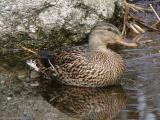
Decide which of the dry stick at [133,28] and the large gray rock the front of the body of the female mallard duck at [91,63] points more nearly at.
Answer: the dry stick

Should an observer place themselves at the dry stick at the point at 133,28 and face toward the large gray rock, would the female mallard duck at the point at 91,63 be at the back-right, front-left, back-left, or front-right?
front-left

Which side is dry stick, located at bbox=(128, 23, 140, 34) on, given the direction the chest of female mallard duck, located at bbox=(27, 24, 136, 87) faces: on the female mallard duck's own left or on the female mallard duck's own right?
on the female mallard duck's own left

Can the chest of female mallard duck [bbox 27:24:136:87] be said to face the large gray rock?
no

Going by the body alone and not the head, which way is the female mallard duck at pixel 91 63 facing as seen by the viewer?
to the viewer's right
